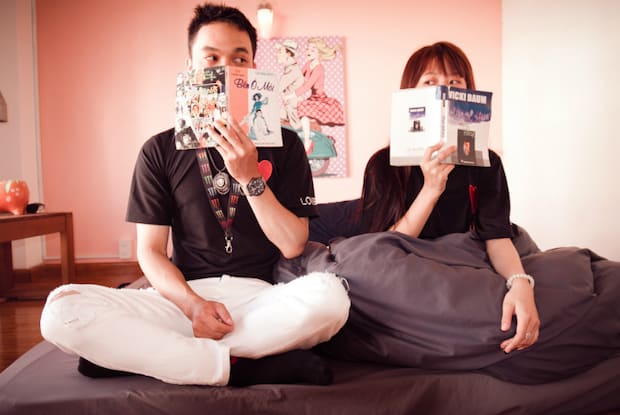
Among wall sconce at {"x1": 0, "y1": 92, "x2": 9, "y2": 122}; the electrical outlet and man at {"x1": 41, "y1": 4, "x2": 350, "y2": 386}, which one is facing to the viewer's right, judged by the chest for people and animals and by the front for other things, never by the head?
the wall sconce

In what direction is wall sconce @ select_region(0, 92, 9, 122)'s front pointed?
to the viewer's right

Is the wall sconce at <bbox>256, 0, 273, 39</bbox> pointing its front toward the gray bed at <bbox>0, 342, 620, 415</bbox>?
yes

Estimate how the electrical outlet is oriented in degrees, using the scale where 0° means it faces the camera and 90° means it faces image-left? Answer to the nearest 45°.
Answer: approximately 0°

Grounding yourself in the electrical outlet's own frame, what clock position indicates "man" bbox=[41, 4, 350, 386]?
The man is roughly at 12 o'clock from the electrical outlet.
